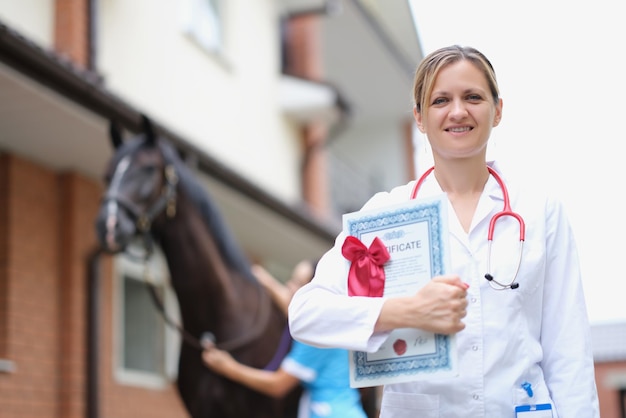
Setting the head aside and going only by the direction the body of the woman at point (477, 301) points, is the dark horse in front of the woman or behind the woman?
behind

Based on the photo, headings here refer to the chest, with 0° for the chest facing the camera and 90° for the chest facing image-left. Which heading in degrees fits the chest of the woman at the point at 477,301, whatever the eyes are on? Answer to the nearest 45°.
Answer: approximately 0°

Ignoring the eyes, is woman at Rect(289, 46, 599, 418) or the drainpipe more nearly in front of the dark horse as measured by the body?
the woman

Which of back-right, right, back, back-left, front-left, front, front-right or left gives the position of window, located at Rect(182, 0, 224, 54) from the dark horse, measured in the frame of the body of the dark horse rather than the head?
back-right

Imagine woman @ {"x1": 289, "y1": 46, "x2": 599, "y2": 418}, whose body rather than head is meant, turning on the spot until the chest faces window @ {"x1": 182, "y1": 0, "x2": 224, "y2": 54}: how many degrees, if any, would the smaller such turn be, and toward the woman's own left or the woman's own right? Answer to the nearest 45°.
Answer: approximately 180°

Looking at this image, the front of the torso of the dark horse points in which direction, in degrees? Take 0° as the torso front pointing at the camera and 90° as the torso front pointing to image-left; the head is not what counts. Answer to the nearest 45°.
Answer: approximately 45°

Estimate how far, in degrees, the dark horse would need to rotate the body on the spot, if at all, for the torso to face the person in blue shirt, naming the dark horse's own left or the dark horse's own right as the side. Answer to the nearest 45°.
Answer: approximately 90° to the dark horse's own left

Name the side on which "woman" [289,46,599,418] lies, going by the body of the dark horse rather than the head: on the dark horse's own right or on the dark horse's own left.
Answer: on the dark horse's own left
